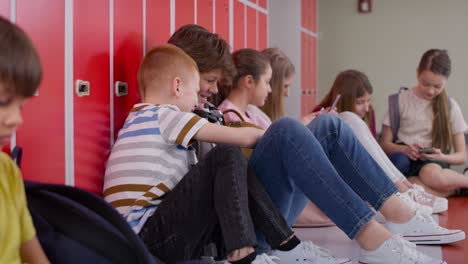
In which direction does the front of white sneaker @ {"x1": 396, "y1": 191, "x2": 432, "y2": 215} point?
to the viewer's right

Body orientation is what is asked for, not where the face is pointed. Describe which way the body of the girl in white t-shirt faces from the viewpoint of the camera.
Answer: toward the camera

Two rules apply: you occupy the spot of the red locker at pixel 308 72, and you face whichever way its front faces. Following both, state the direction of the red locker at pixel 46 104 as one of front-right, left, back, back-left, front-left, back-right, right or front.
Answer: front-right

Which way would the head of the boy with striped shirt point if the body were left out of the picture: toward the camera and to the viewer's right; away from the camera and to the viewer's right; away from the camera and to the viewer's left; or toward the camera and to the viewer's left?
away from the camera and to the viewer's right

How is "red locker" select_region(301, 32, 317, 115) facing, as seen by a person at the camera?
facing the viewer and to the right of the viewer

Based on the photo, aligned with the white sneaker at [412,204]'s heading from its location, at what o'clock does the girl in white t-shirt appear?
The girl in white t-shirt is roughly at 9 o'clock from the white sneaker.

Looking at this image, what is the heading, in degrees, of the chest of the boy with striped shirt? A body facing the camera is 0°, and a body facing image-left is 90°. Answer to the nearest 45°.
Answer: approximately 225°

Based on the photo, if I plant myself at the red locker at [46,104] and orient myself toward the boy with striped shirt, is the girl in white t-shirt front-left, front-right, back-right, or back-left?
front-left

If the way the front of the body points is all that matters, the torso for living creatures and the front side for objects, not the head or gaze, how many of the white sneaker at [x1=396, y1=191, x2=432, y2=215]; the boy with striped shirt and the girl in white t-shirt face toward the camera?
1

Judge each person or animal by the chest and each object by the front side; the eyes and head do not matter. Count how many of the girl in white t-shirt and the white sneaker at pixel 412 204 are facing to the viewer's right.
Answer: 1
